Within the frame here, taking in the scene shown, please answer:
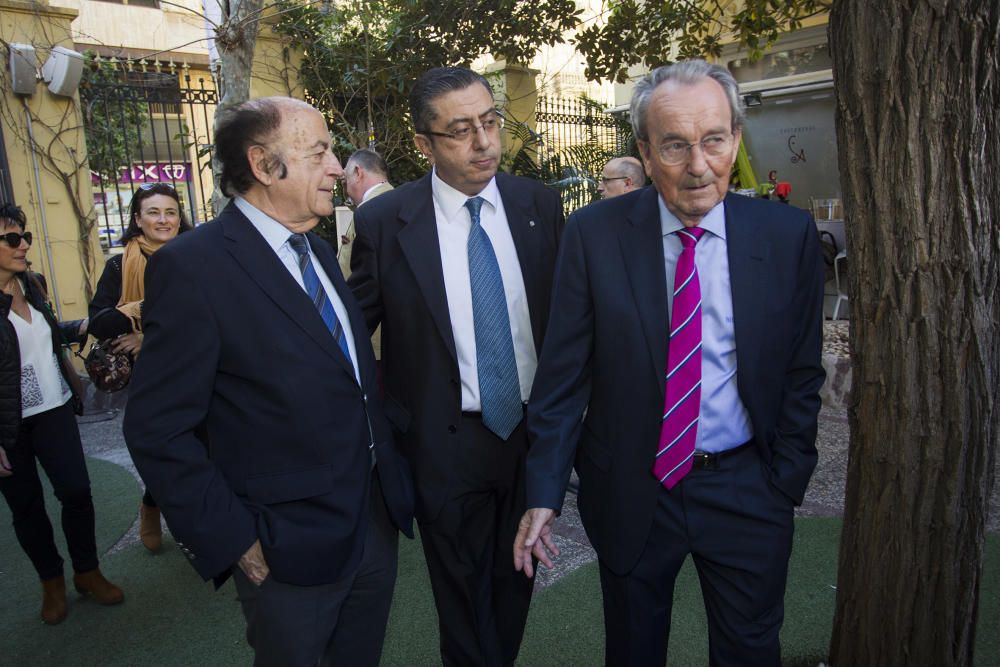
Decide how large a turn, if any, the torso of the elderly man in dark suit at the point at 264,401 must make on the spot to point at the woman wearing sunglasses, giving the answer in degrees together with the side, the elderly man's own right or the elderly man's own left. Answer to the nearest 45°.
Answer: approximately 180°

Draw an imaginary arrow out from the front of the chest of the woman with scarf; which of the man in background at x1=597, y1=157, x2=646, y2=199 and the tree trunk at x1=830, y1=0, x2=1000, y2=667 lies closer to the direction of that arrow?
the tree trunk

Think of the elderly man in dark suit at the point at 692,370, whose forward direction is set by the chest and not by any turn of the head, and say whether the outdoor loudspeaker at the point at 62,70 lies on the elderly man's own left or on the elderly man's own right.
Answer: on the elderly man's own right

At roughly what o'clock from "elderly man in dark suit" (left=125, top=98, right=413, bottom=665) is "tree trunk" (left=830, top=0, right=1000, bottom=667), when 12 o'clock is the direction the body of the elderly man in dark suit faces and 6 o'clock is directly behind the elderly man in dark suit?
The tree trunk is roughly at 11 o'clock from the elderly man in dark suit.

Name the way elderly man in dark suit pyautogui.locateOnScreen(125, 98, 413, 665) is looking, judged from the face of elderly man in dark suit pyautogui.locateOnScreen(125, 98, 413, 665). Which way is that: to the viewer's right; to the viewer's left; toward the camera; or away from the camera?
to the viewer's right

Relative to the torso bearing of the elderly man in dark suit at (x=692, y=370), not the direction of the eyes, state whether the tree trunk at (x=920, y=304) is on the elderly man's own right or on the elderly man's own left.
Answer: on the elderly man's own left

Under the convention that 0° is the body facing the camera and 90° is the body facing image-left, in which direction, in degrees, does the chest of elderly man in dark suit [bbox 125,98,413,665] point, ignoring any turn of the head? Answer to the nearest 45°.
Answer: approximately 315°

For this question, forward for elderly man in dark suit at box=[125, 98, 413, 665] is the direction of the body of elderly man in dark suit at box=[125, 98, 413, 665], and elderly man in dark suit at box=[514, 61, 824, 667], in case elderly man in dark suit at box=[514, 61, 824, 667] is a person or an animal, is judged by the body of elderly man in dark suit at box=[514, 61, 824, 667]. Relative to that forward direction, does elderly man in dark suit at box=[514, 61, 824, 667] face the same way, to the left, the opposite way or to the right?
to the right

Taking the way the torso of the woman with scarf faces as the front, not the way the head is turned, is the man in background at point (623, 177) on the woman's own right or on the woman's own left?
on the woman's own left
